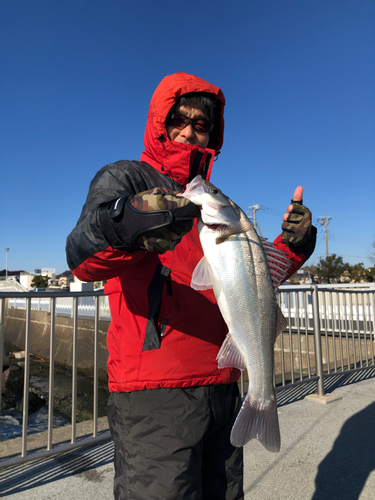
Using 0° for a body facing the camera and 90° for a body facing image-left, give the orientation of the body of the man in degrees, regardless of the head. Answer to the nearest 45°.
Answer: approximately 315°

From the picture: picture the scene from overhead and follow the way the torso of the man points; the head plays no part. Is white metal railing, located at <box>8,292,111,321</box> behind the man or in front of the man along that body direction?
behind

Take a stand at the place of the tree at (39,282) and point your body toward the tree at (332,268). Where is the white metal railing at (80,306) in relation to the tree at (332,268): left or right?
right
